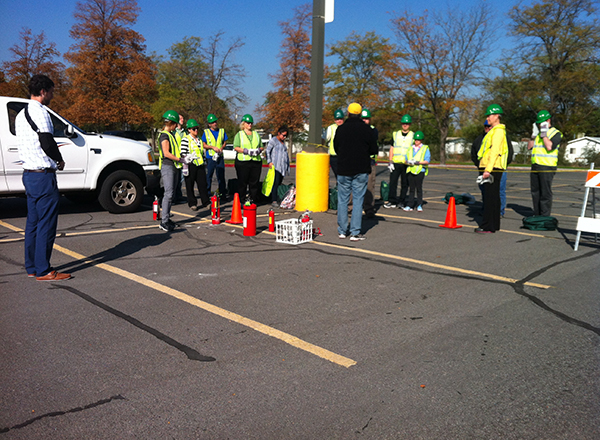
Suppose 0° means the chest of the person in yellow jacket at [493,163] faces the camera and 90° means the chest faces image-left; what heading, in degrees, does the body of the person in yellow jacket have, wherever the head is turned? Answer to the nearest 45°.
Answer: approximately 90°

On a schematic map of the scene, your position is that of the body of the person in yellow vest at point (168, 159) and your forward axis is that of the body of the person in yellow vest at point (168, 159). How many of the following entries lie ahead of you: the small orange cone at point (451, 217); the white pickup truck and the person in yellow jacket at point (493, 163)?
2

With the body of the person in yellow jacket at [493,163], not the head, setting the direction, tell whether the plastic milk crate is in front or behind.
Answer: in front

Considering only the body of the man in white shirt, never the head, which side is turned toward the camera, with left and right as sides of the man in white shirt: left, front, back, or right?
right

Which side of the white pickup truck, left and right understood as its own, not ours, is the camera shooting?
right

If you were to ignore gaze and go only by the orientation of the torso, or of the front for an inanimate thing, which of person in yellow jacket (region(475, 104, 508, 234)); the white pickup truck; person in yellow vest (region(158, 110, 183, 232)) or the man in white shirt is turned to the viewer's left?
person in yellow jacket (region(475, 104, 508, 234))

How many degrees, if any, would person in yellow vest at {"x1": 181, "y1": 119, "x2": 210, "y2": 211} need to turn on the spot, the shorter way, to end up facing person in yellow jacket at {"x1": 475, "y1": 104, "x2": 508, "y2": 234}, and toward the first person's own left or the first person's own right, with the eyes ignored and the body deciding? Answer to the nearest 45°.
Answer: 0° — they already face them

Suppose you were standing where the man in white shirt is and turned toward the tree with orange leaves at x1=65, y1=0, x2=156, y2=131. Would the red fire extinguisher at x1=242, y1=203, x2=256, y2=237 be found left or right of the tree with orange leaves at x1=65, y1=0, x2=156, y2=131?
right

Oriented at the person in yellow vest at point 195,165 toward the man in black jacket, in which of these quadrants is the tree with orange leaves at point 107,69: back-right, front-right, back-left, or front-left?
back-left

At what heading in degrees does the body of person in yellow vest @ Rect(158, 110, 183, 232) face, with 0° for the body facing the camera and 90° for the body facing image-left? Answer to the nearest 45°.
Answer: approximately 270°

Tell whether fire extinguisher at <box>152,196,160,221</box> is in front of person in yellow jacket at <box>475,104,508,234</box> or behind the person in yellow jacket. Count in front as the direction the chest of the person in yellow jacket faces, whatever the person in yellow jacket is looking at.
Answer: in front

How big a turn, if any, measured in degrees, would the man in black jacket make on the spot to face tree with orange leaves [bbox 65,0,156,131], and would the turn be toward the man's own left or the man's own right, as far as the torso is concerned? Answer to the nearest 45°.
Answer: approximately 45° to the man's own left

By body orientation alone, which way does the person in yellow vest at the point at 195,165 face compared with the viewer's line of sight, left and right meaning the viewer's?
facing the viewer and to the right of the viewer
